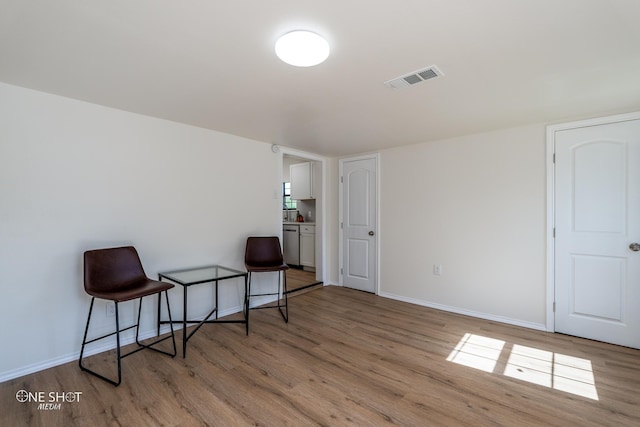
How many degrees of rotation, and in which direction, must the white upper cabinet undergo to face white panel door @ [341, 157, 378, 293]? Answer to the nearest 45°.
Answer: approximately 90° to its left

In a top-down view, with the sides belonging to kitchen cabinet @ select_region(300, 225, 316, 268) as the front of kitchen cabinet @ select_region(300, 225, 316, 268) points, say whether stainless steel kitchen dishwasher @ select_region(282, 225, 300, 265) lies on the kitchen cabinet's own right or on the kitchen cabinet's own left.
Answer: on the kitchen cabinet's own right

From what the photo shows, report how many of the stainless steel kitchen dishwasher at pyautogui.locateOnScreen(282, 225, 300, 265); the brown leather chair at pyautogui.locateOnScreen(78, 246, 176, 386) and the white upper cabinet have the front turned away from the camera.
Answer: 0

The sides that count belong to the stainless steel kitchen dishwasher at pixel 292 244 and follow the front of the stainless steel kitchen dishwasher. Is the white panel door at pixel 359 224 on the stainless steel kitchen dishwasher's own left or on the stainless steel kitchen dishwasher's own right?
on the stainless steel kitchen dishwasher's own left

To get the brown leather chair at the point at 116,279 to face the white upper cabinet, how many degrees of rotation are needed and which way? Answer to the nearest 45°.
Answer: approximately 90° to its left

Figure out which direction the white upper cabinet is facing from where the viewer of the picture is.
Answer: facing the viewer and to the left of the viewer

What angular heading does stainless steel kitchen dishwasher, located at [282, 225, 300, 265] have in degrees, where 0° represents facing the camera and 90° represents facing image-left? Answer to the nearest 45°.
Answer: approximately 45°

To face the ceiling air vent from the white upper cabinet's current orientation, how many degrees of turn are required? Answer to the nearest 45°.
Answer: approximately 45° to its left

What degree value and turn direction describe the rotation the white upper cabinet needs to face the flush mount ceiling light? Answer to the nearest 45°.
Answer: approximately 45° to its left

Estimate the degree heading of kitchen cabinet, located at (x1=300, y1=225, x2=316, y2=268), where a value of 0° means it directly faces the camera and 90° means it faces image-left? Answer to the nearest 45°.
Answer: approximately 45°

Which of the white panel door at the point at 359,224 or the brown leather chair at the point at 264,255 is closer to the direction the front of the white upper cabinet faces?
the brown leather chair

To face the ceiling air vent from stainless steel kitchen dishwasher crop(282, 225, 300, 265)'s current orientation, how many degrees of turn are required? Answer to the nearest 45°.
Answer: approximately 45° to its left

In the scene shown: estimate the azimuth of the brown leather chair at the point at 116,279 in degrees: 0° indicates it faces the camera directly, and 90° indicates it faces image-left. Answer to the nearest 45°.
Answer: approximately 315°

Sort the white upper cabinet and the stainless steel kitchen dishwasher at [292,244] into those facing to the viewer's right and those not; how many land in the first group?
0

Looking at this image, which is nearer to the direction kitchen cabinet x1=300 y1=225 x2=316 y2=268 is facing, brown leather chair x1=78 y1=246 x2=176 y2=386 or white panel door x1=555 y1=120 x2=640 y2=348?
the brown leather chair

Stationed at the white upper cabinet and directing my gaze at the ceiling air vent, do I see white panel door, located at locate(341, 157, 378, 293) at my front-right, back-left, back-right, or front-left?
front-left

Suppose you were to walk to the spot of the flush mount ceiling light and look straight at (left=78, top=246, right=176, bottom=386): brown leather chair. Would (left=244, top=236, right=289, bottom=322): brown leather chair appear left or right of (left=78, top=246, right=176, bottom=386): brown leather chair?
right
